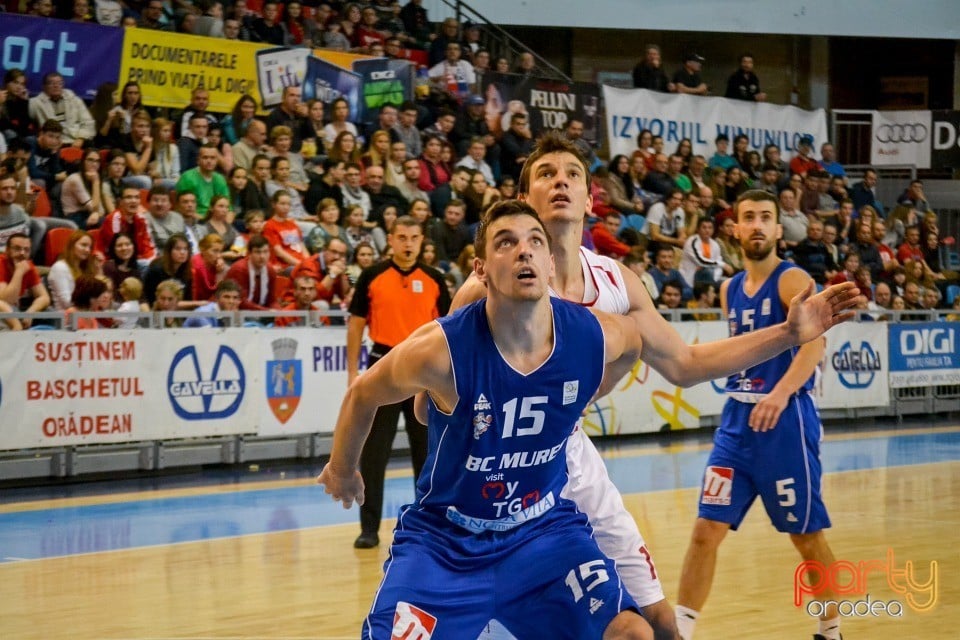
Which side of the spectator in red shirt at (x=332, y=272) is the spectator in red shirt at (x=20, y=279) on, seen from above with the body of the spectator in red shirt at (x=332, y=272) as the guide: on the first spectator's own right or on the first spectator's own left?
on the first spectator's own right

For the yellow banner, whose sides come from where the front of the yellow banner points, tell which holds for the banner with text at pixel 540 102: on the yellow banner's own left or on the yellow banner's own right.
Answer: on the yellow banner's own left

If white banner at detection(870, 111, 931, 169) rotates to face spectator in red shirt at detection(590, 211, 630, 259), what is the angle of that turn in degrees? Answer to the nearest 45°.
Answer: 0° — it already faces them

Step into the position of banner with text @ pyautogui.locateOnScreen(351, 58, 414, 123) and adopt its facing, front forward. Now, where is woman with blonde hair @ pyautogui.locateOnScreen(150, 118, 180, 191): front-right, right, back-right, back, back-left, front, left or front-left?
front-right

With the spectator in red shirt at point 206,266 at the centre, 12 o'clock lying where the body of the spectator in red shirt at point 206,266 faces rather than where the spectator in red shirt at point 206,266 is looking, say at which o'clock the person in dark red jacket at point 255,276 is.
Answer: the person in dark red jacket at point 255,276 is roughly at 10 o'clock from the spectator in red shirt at point 206,266.

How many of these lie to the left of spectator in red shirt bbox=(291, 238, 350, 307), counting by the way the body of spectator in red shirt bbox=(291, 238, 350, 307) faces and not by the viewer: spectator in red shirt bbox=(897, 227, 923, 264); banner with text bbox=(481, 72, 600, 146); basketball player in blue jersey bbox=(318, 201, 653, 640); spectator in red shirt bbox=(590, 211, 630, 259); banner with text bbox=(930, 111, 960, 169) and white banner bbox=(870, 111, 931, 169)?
5

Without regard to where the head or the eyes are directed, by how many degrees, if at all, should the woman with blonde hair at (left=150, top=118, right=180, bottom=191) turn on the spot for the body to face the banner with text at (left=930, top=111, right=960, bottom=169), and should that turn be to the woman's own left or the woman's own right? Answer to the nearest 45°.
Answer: approximately 90° to the woman's own left

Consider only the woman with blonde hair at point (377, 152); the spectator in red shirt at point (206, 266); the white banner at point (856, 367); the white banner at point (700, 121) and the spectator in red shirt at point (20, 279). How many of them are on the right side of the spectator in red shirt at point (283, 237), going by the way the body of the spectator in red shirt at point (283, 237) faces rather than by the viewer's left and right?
2
